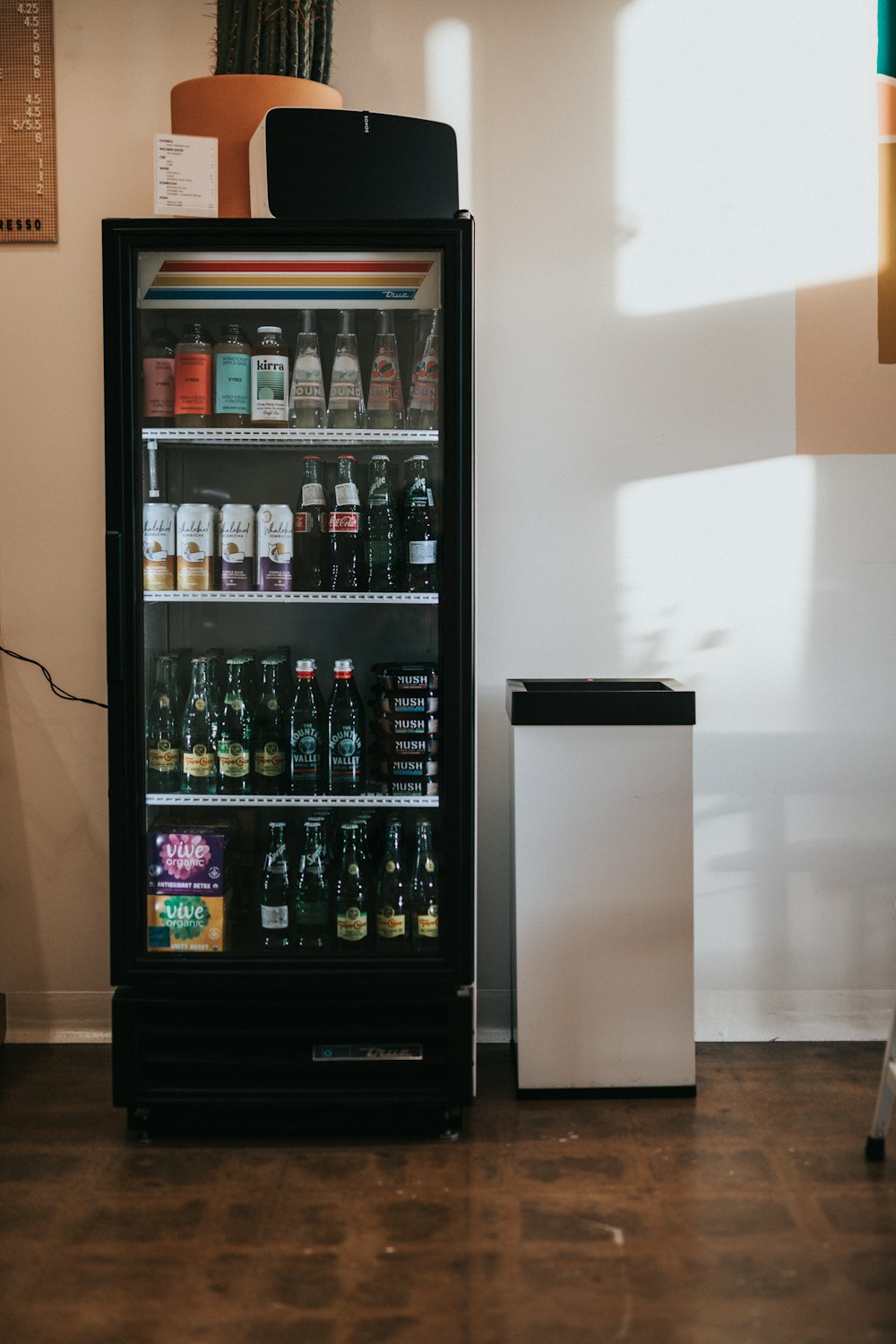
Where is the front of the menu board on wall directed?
toward the camera

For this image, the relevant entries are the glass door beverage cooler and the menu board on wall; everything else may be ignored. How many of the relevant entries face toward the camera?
2

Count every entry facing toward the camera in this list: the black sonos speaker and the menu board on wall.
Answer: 2

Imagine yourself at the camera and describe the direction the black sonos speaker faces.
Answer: facing the viewer
